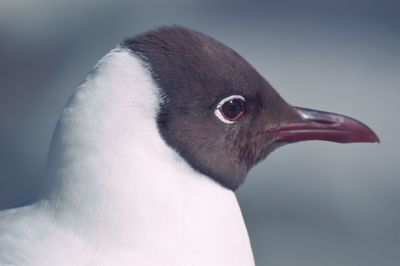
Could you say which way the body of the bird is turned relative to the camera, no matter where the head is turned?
to the viewer's right
